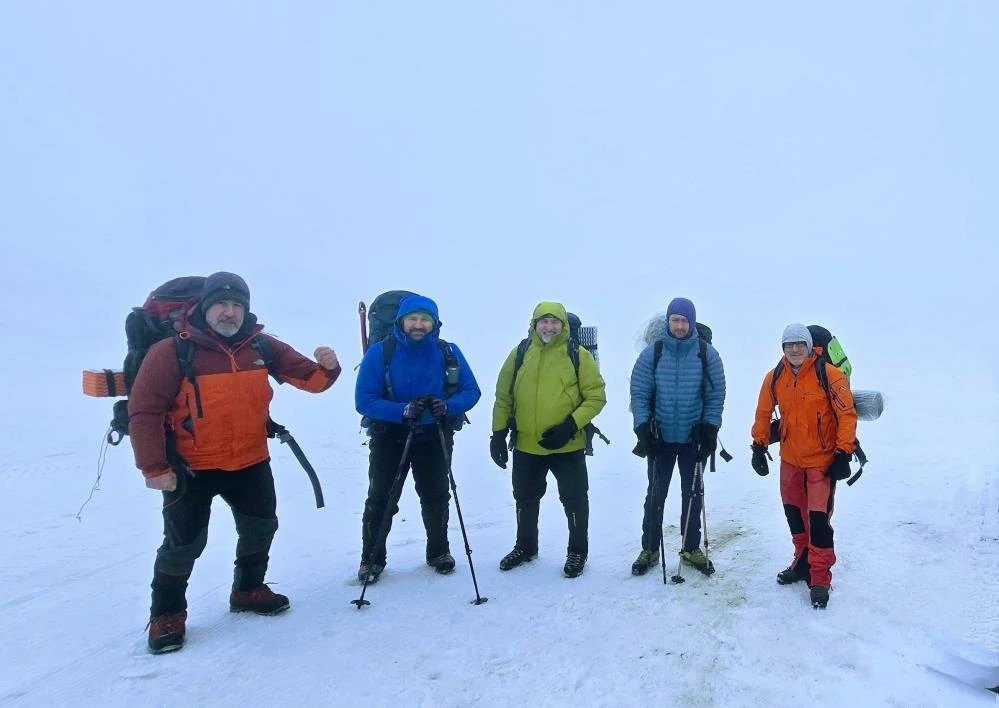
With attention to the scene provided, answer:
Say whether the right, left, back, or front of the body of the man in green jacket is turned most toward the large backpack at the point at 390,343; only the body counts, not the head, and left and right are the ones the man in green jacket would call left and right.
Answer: right

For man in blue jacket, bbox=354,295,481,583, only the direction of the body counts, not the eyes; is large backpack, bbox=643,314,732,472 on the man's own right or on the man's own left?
on the man's own left

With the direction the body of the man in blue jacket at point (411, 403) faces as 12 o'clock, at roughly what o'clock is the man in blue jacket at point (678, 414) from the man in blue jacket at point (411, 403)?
the man in blue jacket at point (678, 414) is roughly at 9 o'clock from the man in blue jacket at point (411, 403).

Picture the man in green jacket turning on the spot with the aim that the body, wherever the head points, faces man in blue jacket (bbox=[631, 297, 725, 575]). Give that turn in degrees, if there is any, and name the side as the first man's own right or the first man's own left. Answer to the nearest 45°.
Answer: approximately 90° to the first man's own left

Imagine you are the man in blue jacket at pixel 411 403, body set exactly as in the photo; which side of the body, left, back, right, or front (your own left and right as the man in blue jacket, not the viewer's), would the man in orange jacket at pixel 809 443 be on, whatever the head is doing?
left
